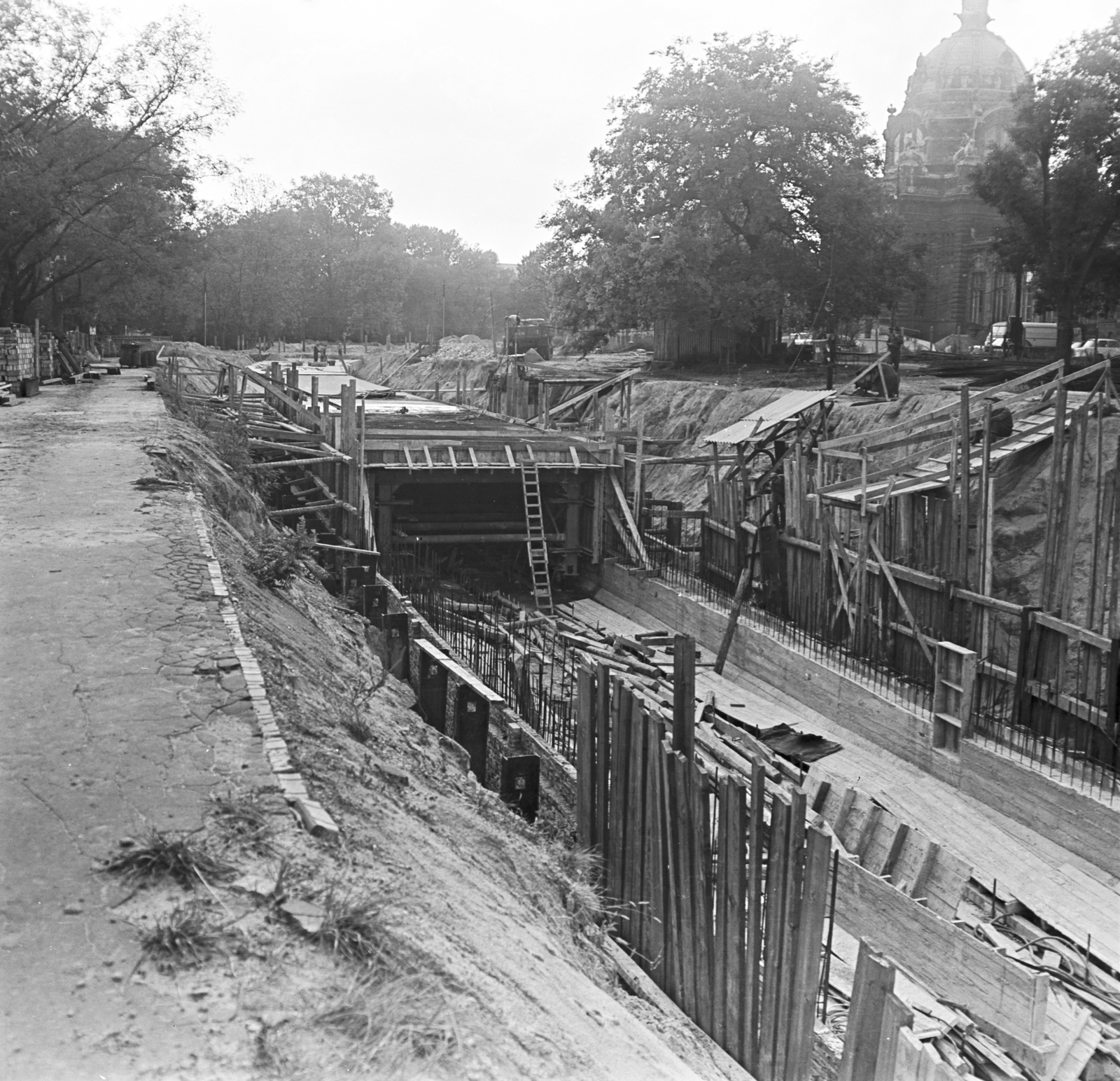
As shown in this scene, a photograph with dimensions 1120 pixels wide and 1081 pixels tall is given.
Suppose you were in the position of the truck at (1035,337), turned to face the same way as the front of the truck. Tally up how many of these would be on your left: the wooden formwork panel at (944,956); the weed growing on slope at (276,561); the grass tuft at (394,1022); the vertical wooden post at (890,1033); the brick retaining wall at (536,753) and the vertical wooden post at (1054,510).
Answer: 6

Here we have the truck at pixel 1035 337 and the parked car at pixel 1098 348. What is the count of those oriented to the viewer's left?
2

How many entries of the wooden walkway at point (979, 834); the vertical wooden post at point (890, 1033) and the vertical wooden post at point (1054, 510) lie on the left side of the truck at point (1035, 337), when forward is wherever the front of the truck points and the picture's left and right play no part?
3

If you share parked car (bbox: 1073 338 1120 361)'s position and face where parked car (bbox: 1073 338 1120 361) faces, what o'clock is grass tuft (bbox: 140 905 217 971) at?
The grass tuft is roughly at 9 o'clock from the parked car.

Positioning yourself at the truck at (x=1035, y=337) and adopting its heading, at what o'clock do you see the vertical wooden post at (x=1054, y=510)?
The vertical wooden post is roughly at 9 o'clock from the truck.

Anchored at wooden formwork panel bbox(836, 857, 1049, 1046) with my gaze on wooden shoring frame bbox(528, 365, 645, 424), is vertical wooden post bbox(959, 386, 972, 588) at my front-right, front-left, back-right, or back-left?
front-right

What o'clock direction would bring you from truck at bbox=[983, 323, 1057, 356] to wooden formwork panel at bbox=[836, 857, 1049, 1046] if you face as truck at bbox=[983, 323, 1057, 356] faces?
The wooden formwork panel is roughly at 9 o'clock from the truck.

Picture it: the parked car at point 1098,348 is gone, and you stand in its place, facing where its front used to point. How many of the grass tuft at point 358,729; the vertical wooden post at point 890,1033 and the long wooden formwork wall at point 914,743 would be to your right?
0

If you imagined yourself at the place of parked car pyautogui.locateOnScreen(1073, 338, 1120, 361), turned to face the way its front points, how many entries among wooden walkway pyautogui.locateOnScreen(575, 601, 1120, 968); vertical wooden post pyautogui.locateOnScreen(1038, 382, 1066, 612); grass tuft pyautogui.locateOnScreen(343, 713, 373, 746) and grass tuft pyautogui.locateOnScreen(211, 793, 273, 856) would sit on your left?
4

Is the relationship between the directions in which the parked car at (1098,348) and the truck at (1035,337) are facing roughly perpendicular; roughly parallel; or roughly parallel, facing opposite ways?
roughly parallel

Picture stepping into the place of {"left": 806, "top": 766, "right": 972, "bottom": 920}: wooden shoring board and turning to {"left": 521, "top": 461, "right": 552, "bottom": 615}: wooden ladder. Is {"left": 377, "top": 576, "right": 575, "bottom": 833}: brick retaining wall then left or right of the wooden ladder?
left

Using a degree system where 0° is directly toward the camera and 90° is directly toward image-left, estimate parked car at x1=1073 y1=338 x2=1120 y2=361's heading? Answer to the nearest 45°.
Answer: approximately 90°

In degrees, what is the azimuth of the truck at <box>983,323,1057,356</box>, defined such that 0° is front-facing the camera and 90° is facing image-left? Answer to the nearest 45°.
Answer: approximately 90°

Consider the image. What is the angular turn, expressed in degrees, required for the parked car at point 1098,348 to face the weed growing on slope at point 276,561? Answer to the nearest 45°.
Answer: approximately 90° to its left

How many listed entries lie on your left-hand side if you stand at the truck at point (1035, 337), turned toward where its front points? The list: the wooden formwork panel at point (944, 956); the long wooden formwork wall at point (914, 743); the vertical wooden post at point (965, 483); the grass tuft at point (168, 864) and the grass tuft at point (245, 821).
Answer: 5

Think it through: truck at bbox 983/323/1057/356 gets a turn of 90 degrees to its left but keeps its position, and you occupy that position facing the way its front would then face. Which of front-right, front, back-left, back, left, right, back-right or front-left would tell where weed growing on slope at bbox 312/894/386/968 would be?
front

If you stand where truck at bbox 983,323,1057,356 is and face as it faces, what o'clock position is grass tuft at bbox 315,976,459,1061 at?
The grass tuft is roughly at 9 o'clock from the truck.
